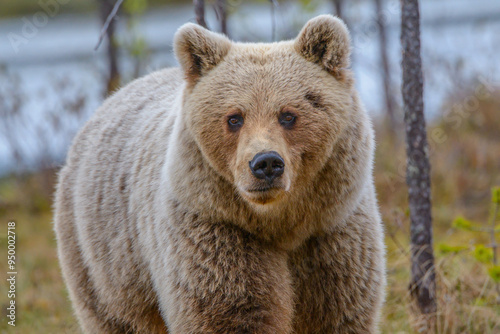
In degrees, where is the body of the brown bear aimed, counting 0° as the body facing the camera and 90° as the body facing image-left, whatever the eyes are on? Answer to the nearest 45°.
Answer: approximately 315°

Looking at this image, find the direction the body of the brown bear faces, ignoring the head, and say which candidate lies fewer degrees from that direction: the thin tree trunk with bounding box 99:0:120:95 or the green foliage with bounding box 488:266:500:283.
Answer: the green foliage

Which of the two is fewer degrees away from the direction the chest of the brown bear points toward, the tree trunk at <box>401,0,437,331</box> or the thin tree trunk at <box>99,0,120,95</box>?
the tree trunk

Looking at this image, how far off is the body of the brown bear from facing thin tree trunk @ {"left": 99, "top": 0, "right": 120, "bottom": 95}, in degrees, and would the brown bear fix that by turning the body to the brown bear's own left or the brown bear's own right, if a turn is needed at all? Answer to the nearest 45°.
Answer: approximately 135° to the brown bear's own left
